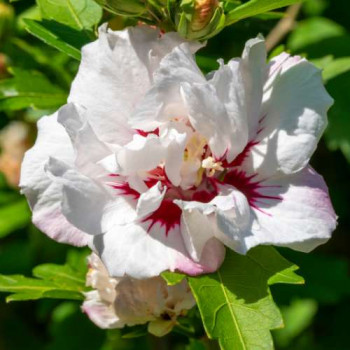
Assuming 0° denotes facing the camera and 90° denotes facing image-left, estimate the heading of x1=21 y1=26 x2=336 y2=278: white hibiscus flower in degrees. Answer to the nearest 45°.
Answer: approximately 0°
